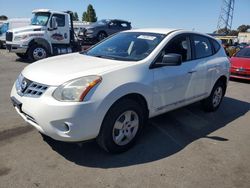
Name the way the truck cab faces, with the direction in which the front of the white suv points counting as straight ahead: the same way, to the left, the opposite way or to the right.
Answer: the same way

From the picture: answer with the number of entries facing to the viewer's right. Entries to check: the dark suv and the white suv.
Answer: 0

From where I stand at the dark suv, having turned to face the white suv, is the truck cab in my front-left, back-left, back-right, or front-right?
front-right

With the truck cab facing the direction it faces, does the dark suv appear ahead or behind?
behind

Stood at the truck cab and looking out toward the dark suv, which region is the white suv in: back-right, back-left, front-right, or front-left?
back-right

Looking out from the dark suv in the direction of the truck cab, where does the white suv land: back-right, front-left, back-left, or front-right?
front-left

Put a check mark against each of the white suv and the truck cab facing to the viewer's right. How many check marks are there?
0

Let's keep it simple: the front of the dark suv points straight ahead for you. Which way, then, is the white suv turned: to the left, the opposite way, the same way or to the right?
the same way

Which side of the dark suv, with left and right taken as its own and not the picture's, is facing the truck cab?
front

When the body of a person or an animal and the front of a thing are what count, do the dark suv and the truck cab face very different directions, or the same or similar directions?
same or similar directions

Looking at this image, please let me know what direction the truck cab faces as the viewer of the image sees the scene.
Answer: facing the viewer and to the left of the viewer

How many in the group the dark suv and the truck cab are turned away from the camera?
0

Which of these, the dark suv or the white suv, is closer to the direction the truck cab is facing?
the white suv

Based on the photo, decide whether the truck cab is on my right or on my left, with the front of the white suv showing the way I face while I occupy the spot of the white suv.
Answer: on my right

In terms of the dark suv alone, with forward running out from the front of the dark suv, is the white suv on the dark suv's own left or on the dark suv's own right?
on the dark suv's own left

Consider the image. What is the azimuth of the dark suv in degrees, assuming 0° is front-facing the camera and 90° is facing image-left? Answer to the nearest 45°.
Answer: approximately 45°

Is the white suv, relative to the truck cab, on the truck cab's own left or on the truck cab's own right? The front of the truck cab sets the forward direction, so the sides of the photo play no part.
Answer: on the truck cab's own left
